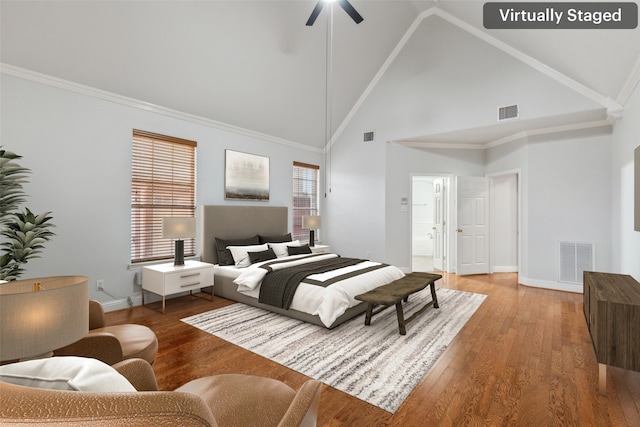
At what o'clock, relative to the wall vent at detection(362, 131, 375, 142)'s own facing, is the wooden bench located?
The wooden bench is roughly at 12 o'clock from the wall vent.

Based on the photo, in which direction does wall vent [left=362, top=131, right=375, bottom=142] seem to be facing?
toward the camera

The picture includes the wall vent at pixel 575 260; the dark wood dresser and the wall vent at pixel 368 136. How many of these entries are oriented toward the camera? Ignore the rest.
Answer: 2

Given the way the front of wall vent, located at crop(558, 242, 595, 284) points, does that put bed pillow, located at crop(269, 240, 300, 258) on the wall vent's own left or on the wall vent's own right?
on the wall vent's own right

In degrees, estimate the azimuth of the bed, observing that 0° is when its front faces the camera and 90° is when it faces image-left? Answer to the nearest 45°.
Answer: approximately 315°

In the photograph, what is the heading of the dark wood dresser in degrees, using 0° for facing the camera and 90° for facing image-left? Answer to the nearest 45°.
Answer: approximately 90°

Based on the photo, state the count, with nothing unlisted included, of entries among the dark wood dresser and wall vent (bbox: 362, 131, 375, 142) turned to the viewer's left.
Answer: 1

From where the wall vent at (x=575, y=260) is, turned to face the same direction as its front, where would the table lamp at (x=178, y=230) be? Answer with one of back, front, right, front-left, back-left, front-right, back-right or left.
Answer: front-right

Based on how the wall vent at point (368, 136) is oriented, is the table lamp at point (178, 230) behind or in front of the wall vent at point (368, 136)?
in front

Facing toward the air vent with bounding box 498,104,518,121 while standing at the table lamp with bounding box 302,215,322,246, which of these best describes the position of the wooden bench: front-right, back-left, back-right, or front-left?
front-right

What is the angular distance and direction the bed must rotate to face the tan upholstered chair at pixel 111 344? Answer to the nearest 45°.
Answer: approximately 45° to its right

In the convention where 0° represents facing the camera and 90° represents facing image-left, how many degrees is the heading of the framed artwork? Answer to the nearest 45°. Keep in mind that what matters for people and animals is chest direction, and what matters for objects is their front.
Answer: approximately 315°

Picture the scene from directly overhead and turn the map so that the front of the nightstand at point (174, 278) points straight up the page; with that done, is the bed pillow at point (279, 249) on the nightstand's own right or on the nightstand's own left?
on the nightstand's own left
